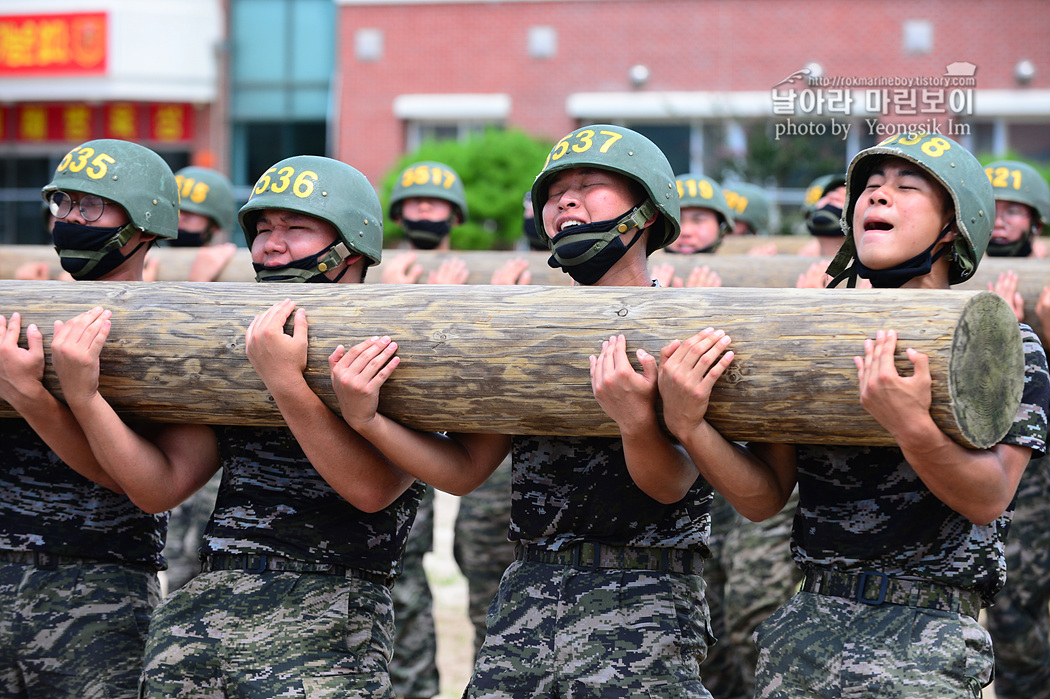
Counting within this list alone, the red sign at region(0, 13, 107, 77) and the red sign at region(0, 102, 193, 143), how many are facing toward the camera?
2

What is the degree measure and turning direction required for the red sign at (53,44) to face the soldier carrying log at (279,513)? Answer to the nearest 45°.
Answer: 0° — it already faces them

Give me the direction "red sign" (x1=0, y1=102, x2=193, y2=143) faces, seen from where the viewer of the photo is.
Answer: facing the viewer

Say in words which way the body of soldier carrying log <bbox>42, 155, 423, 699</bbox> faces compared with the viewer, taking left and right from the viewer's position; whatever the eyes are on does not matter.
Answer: facing the viewer and to the left of the viewer

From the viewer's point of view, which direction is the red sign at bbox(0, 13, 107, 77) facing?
toward the camera

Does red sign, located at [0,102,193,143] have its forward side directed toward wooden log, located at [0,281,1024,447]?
yes

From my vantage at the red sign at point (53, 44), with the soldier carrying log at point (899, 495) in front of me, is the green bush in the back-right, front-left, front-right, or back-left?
front-left

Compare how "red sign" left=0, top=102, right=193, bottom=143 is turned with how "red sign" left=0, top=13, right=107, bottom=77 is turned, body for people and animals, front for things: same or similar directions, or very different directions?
same or similar directions

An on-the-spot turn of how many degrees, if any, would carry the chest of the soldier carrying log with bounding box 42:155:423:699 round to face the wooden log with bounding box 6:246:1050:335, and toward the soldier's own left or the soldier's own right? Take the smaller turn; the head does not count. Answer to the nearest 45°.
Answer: approximately 180°

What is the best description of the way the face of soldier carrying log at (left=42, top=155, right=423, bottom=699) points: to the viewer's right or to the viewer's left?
to the viewer's left
